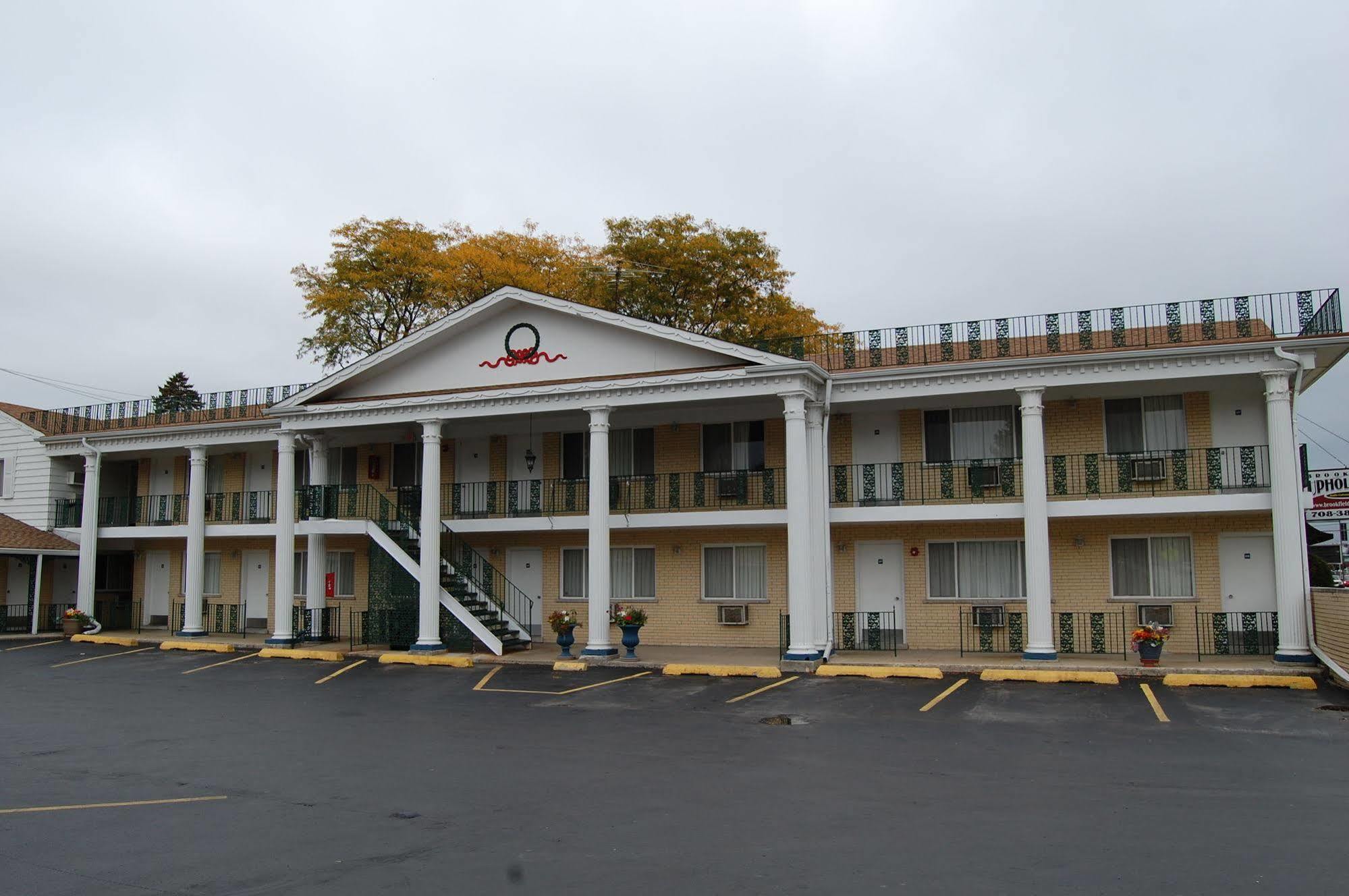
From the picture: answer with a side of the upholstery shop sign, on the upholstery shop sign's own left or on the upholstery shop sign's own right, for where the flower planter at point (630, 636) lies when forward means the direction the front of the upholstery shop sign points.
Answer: on the upholstery shop sign's own right

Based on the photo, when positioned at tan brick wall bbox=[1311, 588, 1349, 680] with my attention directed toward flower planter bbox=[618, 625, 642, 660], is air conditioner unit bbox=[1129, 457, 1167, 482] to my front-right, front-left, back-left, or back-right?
front-right

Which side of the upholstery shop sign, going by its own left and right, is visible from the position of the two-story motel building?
right

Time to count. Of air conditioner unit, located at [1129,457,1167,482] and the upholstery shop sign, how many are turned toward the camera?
2

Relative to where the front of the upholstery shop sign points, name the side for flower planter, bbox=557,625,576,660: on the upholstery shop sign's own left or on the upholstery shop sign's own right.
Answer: on the upholstery shop sign's own right

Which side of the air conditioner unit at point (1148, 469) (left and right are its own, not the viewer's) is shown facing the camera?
front

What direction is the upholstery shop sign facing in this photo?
toward the camera

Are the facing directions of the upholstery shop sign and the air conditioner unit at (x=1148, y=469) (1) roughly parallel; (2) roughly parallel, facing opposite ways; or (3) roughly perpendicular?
roughly parallel

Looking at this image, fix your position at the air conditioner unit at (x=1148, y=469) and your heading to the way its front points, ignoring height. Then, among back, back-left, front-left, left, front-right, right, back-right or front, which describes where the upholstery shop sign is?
back-left

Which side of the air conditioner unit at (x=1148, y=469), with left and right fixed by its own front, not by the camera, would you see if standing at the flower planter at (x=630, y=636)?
right
